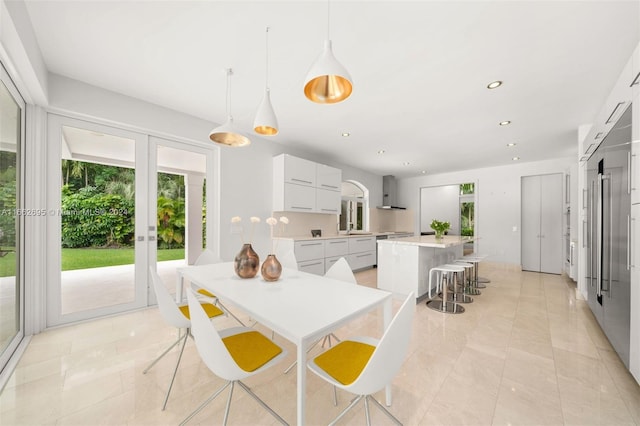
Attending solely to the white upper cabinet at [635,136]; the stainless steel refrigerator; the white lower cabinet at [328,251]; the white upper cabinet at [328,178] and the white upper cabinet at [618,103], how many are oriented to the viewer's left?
3

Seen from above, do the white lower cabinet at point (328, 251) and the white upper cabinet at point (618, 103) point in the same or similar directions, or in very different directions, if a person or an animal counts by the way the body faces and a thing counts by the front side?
very different directions

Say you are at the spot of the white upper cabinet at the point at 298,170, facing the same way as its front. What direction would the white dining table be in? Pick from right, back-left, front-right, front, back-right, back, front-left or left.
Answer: front-right

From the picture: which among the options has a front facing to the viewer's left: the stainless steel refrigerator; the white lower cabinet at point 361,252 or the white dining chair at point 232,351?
the stainless steel refrigerator

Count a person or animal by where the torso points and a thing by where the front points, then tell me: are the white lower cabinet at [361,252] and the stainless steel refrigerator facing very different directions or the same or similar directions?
very different directions

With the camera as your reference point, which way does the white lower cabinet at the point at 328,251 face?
facing the viewer and to the right of the viewer

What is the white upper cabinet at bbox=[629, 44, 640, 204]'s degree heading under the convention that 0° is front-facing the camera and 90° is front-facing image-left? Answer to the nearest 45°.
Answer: approximately 90°

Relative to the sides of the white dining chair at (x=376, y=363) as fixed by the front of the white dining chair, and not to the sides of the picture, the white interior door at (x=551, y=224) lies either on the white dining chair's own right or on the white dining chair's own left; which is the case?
on the white dining chair's own right

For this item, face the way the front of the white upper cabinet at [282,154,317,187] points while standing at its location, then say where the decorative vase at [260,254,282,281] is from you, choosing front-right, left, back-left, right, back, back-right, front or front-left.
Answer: front-right

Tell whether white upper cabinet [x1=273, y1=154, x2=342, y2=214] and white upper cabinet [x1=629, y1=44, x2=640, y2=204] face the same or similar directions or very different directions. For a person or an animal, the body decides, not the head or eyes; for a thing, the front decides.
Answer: very different directions

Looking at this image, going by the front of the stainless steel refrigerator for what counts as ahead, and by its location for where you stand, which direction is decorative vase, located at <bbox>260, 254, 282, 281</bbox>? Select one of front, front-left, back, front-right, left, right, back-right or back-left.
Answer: front-left

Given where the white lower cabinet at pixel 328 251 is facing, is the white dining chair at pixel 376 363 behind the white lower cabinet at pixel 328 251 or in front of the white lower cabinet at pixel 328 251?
in front

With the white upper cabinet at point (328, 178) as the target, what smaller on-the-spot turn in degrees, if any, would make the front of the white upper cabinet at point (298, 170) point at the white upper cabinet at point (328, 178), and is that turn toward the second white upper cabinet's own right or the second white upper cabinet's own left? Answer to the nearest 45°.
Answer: approximately 90° to the second white upper cabinet's own left

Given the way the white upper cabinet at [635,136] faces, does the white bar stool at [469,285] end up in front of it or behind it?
in front

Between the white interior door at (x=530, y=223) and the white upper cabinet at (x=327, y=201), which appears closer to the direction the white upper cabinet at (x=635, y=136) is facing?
the white upper cabinet

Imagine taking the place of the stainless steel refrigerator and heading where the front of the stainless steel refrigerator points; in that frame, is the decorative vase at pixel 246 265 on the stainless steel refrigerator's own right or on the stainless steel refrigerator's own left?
on the stainless steel refrigerator's own left

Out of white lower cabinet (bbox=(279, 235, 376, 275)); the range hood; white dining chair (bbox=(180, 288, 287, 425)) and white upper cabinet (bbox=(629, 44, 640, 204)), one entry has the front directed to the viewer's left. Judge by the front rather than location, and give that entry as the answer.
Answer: the white upper cabinet
